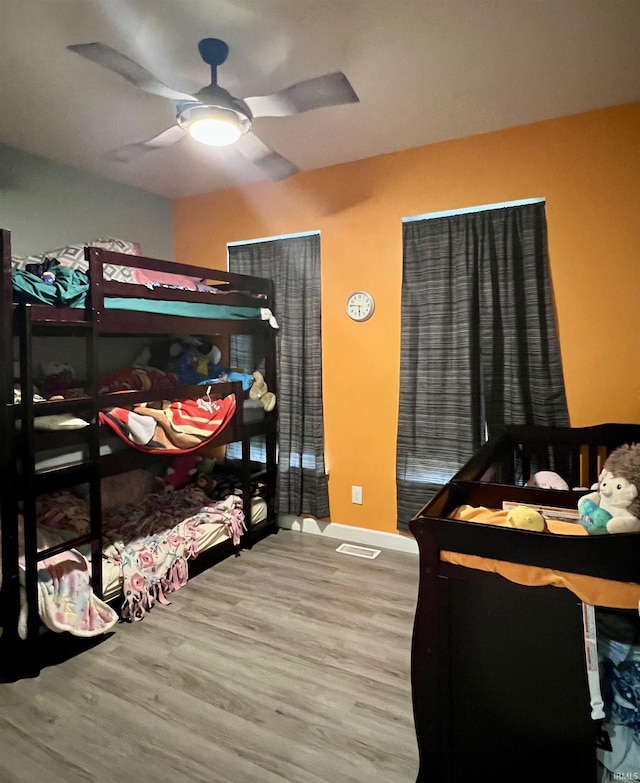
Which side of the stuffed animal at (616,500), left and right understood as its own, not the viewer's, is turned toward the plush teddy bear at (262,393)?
right

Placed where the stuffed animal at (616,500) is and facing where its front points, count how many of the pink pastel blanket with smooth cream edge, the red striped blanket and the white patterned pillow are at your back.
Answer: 0

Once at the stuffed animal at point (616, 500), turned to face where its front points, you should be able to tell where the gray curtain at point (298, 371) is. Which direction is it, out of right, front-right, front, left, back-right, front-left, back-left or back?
right

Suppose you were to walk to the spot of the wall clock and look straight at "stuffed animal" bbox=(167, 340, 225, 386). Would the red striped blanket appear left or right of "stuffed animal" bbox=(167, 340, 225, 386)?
left

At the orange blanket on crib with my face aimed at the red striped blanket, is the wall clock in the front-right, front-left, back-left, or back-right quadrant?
front-right

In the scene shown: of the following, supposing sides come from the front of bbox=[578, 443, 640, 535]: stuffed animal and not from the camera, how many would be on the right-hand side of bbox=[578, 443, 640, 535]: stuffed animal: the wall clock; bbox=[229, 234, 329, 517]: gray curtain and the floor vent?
3

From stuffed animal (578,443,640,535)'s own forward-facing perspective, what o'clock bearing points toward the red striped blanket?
The red striped blanket is roughly at 2 o'clock from the stuffed animal.

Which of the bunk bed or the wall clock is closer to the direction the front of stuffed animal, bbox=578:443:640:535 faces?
the bunk bed

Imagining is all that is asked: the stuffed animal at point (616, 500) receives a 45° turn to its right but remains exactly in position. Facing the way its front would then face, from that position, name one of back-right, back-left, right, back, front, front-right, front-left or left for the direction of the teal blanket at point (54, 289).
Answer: front

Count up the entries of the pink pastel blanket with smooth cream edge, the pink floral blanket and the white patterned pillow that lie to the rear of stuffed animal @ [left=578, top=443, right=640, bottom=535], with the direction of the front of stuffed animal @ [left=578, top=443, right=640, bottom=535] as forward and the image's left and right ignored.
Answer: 0

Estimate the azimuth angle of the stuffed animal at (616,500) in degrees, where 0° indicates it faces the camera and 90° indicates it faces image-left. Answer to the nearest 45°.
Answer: approximately 45°

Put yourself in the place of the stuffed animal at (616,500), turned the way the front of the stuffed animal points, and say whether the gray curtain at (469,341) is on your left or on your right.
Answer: on your right

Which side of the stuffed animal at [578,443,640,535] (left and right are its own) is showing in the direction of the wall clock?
right

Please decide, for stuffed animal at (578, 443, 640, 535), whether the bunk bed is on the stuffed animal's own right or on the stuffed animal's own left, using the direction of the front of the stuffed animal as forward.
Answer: on the stuffed animal's own right
